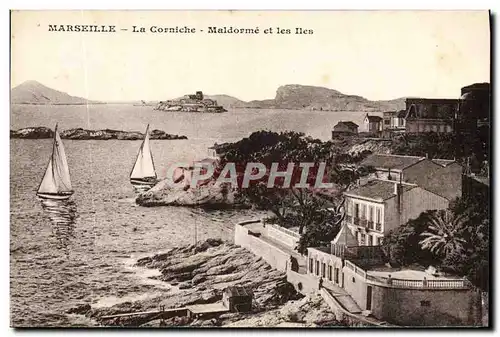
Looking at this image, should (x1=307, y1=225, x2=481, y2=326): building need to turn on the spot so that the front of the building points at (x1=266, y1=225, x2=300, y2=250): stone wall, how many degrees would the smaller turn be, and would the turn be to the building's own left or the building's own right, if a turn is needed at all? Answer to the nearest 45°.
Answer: approximately 45° to the building's own right

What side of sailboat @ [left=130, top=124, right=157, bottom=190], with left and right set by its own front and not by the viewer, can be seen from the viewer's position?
left

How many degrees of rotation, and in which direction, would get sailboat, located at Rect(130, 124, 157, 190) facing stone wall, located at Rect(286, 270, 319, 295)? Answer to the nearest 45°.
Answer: approximately 180°

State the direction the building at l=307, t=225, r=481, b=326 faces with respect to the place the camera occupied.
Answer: facing the viewer and to the left of the viewer

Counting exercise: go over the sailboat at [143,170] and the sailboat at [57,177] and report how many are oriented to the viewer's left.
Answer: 2

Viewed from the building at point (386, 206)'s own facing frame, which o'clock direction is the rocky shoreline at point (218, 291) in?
The rocky shoreline is roughly at 1 o'clock from the building.

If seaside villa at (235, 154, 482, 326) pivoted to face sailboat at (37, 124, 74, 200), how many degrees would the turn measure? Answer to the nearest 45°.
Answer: approximately 45° to its right

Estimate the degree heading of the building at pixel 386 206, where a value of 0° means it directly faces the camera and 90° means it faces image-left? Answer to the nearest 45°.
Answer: approximately 45°

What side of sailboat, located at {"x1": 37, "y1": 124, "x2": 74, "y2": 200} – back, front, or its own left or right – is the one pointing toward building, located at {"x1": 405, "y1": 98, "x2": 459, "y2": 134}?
back

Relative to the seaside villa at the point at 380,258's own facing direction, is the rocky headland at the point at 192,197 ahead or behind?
ahead

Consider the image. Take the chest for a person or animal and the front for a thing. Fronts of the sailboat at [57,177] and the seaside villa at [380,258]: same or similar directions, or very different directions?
same or similar directions

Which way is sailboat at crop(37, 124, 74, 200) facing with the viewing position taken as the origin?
facing to the left of the viewer
